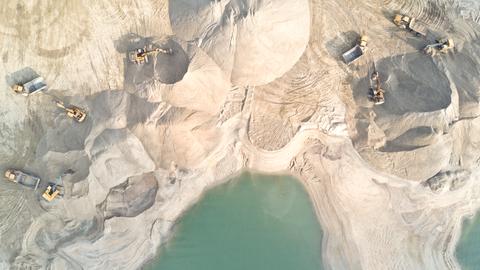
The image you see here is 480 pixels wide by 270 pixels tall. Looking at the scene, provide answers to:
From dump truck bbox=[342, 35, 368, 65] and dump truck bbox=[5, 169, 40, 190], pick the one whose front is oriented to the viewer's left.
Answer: dump truck bbox=[5, 169, 40, 190]

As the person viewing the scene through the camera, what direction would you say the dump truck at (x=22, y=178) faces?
facing to the left of the viewer

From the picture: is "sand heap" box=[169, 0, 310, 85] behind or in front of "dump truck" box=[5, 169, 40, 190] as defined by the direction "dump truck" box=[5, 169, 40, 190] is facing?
behind

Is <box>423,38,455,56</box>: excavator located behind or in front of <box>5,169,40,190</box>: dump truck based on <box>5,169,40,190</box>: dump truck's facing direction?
behind

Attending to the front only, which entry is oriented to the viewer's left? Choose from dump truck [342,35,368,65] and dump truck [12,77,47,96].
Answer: dump truck [12,77,47,96]

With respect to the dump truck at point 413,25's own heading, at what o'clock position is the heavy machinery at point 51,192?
The heavy machinery is roughly at 9 o'clock from the dump truck.

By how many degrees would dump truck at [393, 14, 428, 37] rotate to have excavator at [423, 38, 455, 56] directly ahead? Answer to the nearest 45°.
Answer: approximately 135° to its right

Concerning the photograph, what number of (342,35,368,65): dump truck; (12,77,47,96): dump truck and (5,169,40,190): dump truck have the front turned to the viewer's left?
2

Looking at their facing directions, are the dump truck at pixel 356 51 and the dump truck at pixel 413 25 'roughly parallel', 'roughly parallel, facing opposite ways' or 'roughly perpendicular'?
roughly perpendicular

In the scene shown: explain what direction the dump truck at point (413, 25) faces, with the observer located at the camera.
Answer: facing away from the viewer and to the left of the viewer

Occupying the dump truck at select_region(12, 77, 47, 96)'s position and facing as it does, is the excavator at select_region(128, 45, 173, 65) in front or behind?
behind

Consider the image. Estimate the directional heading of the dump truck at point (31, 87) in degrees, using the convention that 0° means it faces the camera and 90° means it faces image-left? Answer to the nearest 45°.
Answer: approximately 90°
